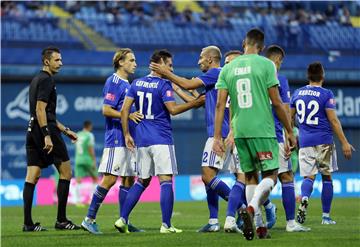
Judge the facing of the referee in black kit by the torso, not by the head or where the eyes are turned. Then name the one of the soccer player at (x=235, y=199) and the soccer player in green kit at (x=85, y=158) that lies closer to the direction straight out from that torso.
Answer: the soccer player at (x=235, y=199)

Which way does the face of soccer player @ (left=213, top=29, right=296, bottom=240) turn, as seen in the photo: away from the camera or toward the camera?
away from the camera

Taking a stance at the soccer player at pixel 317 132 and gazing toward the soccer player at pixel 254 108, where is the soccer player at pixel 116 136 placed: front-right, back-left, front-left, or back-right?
front-right

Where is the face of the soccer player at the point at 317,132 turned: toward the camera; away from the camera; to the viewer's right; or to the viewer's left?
away from the camera

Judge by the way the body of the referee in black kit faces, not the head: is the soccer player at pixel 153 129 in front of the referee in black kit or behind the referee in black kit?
in front

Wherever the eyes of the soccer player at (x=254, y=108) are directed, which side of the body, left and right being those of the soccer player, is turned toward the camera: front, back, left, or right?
back

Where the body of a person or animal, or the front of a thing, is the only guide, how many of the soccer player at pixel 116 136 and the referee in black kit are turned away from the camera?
0

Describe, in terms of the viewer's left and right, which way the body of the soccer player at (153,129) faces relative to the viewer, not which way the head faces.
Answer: facing away from the viewer and to the right of the viewer
